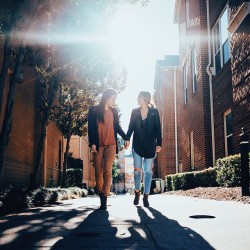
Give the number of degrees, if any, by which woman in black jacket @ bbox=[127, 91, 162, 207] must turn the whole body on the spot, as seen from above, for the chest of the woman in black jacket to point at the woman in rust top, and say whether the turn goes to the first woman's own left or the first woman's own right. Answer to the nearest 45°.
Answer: approximately 45° to the first woman's own right

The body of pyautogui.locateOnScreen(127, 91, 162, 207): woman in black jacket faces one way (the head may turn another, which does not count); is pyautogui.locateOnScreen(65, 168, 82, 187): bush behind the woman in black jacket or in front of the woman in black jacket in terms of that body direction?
behind

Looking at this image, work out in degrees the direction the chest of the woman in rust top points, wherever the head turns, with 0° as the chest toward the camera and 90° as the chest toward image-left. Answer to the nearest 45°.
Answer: approximately 0°

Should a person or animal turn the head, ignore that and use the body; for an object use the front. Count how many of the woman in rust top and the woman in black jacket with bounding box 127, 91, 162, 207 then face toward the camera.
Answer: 2

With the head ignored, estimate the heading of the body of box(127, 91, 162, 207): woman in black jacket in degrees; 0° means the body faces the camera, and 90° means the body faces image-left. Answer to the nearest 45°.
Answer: approximately 0°

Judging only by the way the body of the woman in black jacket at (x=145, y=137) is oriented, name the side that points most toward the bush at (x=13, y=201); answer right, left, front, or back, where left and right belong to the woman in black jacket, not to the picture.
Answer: right
